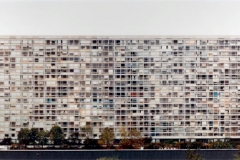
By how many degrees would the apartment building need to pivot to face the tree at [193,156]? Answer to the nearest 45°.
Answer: approximately 45° to its left

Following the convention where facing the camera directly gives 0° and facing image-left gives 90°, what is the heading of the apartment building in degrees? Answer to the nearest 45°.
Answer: approximately 0°
